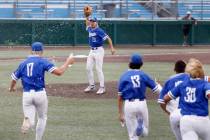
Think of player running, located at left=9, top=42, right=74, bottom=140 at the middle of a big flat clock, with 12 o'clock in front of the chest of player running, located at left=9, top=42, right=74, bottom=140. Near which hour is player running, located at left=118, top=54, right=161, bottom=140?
player running, located at left=118, top=54, right=161, bottom=140 is roughly at 4 o'clock from player running, located at left=9, top=42, right=74, bottom=140.

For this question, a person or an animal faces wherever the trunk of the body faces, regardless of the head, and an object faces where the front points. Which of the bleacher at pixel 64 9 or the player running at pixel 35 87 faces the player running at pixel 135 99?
the bleacher

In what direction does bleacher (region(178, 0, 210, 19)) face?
toward the camera

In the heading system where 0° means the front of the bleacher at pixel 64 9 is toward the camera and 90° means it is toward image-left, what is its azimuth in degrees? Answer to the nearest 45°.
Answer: approximately 0°

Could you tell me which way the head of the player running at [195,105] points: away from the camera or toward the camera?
away from the camera

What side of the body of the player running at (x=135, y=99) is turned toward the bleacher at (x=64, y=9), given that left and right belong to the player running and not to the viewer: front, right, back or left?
front

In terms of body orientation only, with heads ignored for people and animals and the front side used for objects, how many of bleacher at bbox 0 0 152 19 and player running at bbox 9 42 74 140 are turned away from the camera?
1

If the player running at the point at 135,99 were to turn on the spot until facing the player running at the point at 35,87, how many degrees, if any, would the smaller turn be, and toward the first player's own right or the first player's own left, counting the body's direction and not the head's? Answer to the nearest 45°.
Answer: approximately 90° to the first player's own left

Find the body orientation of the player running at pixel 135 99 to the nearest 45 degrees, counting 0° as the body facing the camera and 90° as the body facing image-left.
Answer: approximately 180°

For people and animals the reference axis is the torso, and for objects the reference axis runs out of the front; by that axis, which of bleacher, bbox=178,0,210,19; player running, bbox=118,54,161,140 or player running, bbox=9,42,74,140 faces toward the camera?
the bleacher

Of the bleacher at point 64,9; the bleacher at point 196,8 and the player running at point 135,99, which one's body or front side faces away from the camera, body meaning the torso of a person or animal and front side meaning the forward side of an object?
the player running

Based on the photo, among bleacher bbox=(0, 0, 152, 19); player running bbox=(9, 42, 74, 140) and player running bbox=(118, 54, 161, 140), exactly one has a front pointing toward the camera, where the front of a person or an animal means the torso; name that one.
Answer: the bleacher

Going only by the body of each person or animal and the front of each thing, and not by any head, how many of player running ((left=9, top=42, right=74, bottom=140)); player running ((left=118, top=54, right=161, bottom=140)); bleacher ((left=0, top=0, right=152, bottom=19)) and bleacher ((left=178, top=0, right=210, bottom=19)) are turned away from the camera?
2

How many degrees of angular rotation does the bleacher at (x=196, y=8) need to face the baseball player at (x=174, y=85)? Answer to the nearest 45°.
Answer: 0° — it already faces them

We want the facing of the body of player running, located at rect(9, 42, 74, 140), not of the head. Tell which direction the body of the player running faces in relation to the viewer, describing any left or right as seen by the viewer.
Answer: facing away from the viewer

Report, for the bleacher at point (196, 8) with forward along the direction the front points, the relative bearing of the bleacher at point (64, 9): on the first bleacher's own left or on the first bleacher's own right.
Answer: on the first bleacher's own right
